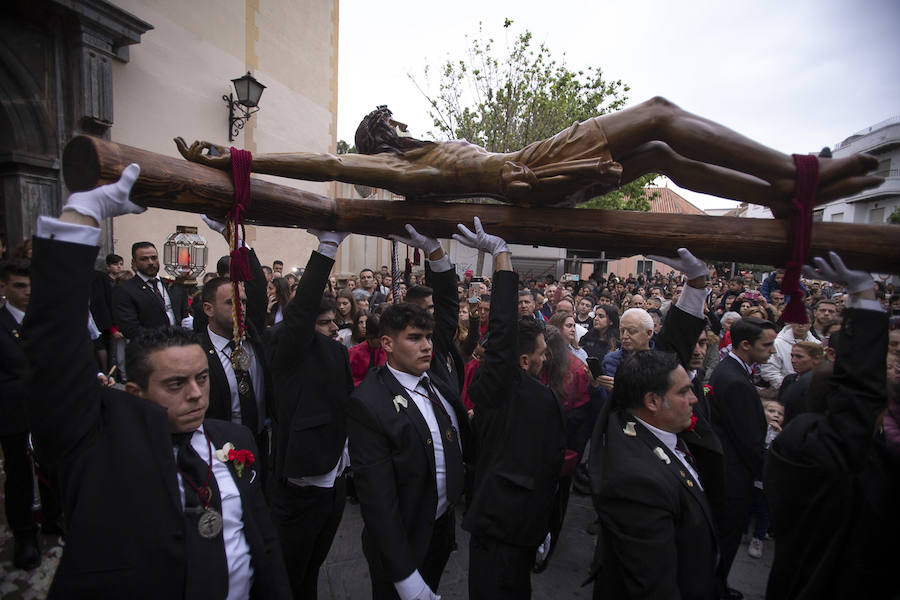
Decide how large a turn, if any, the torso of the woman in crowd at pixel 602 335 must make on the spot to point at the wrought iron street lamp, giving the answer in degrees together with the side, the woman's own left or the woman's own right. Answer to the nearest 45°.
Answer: approximately 45° to the woman's own right

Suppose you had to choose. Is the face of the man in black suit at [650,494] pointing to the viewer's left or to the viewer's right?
to the viewer's right

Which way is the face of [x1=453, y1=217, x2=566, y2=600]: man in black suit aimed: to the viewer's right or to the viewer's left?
to the viewer's right

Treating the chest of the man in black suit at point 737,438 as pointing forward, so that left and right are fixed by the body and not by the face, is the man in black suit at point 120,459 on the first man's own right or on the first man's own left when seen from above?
on the first man's own right

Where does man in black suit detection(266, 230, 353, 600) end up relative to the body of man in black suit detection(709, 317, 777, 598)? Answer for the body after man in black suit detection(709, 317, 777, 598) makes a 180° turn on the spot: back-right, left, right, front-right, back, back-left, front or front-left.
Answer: front-left

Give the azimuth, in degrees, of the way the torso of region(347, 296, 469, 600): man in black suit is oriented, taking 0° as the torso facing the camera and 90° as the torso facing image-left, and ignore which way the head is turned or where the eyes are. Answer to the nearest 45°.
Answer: approximately 315°

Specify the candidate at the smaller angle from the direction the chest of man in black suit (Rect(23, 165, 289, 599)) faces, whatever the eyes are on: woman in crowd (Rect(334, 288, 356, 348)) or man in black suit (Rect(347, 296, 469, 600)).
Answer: the man in black suit
